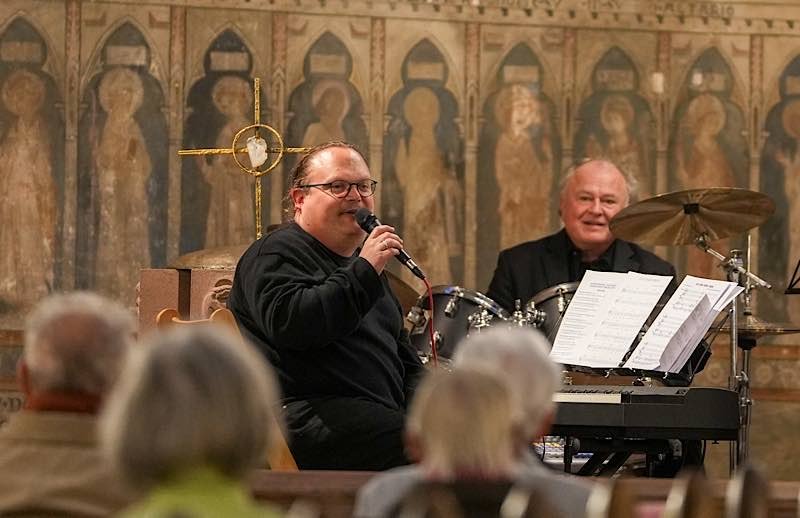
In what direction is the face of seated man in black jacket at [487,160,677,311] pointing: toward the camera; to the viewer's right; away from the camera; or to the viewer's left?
toward the camera

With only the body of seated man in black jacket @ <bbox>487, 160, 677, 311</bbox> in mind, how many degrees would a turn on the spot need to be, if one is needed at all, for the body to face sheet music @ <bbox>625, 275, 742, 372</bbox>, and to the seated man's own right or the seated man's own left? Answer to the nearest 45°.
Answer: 0° — they already face it

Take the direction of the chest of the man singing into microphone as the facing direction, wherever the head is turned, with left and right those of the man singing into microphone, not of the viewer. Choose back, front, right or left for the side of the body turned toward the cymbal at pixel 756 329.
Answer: left

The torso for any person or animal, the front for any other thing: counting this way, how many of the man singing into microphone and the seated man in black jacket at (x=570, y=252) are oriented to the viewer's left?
0

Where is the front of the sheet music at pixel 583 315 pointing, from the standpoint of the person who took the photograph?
facing the viewer and to the left of the viewer

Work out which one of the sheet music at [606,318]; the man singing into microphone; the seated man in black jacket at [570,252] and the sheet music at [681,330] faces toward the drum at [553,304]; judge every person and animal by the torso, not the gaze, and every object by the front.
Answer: the seated man in black jacket

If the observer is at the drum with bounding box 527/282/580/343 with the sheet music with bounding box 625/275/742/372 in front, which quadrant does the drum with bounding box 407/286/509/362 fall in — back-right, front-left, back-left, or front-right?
back-right

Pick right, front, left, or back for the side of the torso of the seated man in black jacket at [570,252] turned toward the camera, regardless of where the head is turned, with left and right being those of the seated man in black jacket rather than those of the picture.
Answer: front

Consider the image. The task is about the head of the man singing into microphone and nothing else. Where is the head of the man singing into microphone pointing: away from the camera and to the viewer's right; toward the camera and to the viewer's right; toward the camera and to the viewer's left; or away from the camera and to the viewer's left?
toward the camera and to the viewer's right
